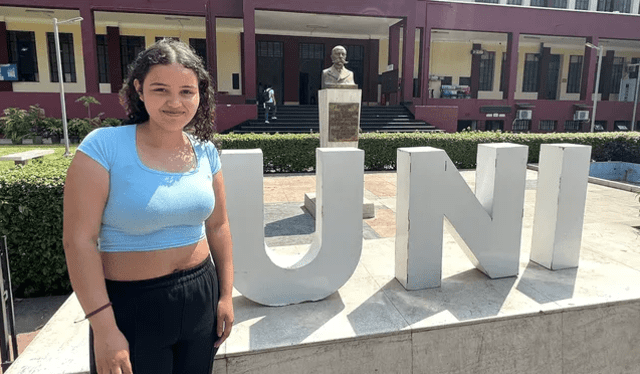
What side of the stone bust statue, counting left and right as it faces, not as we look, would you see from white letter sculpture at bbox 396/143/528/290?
front

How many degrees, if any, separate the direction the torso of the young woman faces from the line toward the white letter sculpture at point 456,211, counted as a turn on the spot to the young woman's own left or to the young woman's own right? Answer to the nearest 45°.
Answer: approximately 90° to the young woman's own left

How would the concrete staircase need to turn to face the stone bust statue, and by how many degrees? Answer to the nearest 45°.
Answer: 0° — it already faces it

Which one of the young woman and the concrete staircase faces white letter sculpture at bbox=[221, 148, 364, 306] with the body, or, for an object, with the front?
the concrete staircase

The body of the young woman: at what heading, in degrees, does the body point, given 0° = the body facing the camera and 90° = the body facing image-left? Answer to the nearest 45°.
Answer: approximately 315°

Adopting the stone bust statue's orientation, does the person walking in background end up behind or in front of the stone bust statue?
behind

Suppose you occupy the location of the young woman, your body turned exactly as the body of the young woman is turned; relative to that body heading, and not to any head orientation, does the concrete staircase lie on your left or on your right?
on your left

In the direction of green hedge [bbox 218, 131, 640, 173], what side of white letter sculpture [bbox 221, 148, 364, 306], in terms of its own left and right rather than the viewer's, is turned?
back

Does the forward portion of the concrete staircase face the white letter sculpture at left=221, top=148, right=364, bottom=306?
yes

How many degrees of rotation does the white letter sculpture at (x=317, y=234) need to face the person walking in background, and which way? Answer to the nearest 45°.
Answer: approximately 180°

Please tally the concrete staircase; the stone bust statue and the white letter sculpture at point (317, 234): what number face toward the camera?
3

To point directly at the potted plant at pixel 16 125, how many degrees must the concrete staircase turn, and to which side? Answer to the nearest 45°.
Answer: approximately 90° to its right

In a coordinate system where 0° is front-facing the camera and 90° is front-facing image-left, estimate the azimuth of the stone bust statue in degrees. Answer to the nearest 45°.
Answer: approximately 0°

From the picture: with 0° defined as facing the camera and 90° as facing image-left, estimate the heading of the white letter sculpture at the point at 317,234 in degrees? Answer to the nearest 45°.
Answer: approximately 0°
